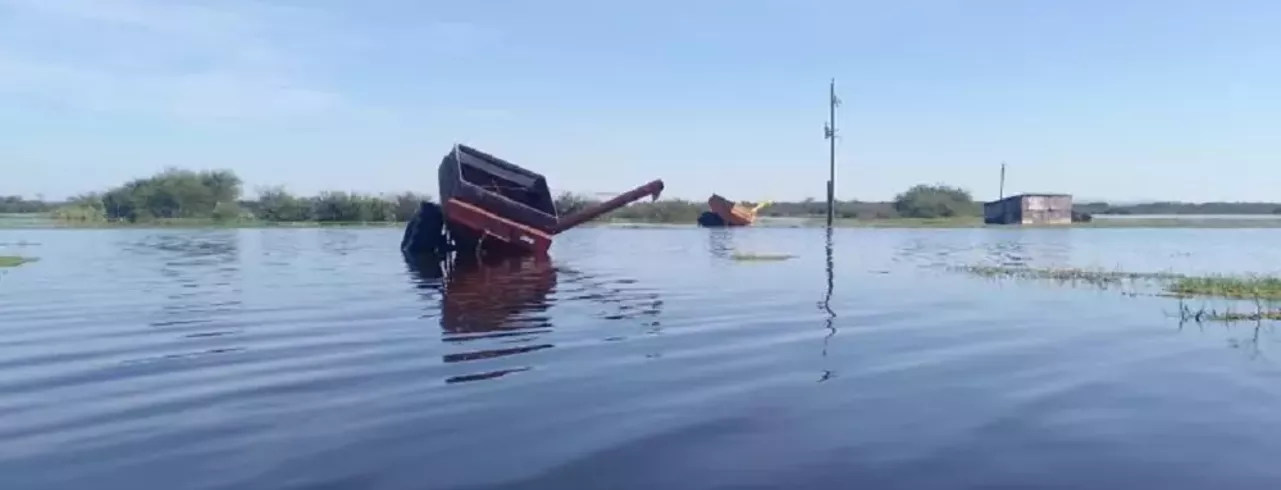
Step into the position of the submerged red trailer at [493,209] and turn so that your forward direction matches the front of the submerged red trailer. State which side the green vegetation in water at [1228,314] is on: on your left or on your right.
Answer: on your right

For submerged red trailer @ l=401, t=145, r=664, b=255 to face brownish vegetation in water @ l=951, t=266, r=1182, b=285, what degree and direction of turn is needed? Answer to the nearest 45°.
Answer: approximately 45° to its right

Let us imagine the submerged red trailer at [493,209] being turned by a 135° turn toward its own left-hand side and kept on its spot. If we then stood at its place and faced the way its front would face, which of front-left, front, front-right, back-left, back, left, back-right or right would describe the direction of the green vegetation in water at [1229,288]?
back

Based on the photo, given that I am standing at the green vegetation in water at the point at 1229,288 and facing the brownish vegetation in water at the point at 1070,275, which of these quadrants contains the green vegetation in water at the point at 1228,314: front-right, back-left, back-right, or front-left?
back-left
